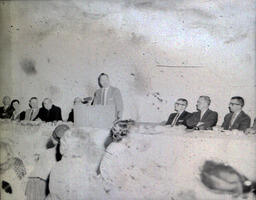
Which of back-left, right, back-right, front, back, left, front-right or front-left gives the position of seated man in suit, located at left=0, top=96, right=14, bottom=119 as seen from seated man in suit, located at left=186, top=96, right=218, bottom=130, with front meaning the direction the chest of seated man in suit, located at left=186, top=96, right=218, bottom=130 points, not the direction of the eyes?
front-right

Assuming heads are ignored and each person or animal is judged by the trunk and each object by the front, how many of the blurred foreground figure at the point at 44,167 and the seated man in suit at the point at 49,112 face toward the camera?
1

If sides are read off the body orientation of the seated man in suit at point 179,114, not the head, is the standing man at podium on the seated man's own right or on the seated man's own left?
on the seated man's own right

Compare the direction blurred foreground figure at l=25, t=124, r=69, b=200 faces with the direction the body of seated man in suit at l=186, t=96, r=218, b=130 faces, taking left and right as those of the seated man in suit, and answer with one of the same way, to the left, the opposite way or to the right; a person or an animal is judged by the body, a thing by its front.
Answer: the opposite way

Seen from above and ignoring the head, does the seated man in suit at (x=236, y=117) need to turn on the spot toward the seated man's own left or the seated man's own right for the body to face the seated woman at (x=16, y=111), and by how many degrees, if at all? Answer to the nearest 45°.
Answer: approximately 45° to the seated man's own right

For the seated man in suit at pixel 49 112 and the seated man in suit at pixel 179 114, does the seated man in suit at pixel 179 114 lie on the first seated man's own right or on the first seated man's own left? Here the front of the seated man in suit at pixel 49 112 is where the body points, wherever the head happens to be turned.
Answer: on the first seated man's own left

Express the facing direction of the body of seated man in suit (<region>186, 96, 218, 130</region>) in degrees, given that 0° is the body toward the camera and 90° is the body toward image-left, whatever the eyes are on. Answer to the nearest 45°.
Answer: approximately 45°

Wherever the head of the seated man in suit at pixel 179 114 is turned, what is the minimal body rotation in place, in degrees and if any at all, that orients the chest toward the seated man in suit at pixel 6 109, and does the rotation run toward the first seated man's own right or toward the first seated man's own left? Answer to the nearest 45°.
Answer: approximately 45° to the first seated man's own right
